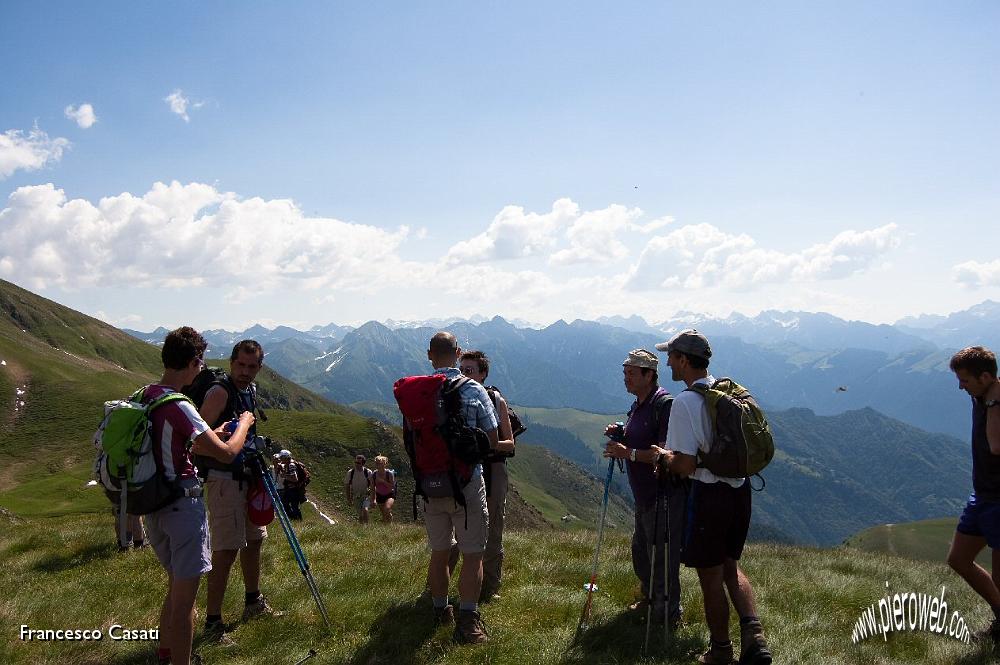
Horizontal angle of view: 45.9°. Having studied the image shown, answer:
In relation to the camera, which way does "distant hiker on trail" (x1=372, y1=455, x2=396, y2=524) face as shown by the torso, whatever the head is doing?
toward the camera

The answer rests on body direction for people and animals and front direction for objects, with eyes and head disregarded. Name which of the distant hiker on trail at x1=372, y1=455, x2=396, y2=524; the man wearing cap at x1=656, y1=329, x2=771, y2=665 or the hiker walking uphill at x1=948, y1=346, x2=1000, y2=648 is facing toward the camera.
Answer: the distant hiker on trail

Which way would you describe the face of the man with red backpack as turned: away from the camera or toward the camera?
away from the camera

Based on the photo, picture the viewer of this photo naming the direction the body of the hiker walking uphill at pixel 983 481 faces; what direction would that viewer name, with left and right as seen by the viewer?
facing to the left of the viewer

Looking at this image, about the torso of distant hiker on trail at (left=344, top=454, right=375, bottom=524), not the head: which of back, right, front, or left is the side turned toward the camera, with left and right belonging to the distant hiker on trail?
front

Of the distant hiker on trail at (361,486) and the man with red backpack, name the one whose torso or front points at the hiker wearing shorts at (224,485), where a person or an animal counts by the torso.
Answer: the distant hiker on trail

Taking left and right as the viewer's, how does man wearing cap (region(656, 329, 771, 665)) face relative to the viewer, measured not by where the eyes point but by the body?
facing to the left of the viewer

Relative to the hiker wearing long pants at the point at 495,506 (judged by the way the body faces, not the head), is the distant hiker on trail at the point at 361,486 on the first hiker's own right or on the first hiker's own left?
on the first hiker's own right
